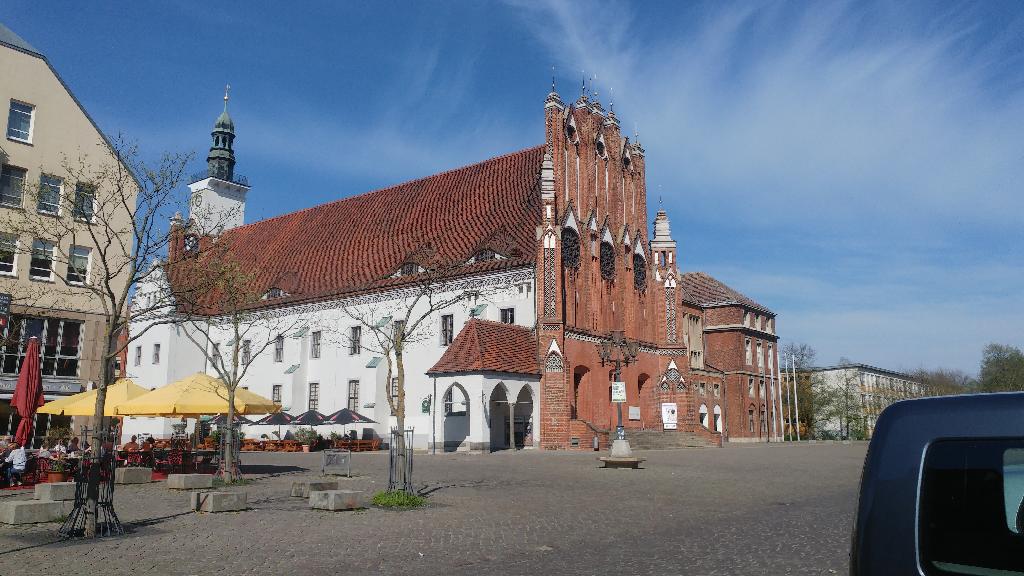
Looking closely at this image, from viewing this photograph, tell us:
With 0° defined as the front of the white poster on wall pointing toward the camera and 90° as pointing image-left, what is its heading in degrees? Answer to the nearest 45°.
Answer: approximately 0°

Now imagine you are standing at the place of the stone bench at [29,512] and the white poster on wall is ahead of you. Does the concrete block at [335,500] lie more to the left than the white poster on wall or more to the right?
right

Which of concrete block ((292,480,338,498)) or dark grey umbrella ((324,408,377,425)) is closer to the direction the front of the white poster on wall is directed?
the concrete block

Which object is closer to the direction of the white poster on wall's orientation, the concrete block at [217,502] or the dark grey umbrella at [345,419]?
the concrete block

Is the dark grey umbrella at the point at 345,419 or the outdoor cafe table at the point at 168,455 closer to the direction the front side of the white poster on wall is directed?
the outdoor cafe table

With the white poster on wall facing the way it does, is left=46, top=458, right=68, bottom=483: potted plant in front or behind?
in front

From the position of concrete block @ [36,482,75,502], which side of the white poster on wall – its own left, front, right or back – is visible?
front

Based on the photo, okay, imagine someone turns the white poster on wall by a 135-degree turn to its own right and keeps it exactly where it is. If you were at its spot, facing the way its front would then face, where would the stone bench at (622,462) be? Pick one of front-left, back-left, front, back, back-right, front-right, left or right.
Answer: back-left

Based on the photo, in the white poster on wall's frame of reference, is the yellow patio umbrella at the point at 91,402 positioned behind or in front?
in front
